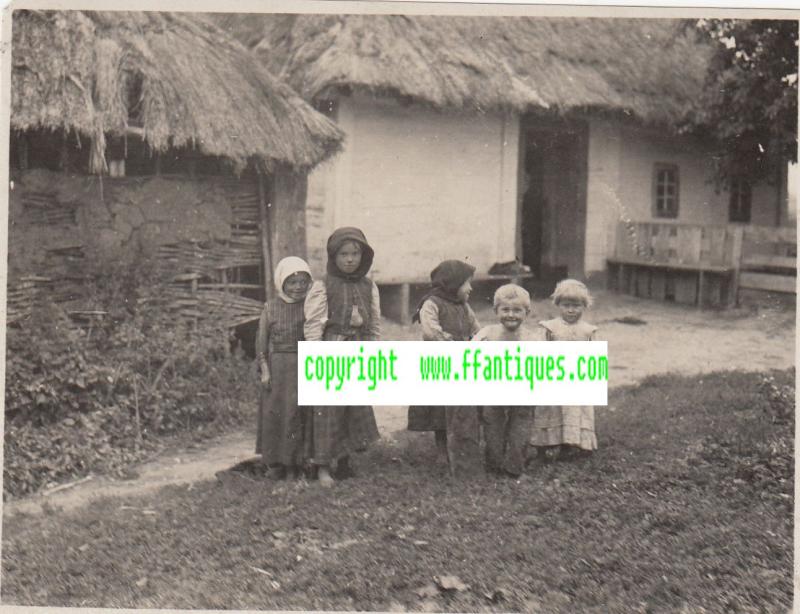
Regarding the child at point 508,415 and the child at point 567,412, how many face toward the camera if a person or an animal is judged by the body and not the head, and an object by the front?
2

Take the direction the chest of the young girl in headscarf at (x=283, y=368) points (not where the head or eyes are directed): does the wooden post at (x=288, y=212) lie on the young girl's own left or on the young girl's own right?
on the young girl's own left

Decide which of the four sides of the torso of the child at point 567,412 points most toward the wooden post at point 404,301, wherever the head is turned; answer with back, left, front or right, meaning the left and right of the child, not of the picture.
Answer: back

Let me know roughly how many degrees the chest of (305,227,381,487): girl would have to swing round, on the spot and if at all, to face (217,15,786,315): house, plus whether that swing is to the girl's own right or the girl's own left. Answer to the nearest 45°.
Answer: approximately 180°

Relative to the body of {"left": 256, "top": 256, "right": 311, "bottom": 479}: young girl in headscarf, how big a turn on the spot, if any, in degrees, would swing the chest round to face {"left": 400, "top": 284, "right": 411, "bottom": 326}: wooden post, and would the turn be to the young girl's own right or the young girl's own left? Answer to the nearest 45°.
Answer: approximately 135° to the young girl's own left

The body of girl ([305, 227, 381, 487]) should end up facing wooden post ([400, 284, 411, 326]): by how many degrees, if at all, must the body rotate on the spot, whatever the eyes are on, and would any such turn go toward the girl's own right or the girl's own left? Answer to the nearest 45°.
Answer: approximately 180°

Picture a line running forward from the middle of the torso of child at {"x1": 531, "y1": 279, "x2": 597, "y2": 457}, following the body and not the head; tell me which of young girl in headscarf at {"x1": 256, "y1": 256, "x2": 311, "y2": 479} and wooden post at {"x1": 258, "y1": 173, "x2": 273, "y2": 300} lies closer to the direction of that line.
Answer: the young girl in headscarf

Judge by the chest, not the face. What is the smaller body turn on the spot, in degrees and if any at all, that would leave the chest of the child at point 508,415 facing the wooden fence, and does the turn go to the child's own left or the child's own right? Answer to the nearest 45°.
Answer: approximately 180°
